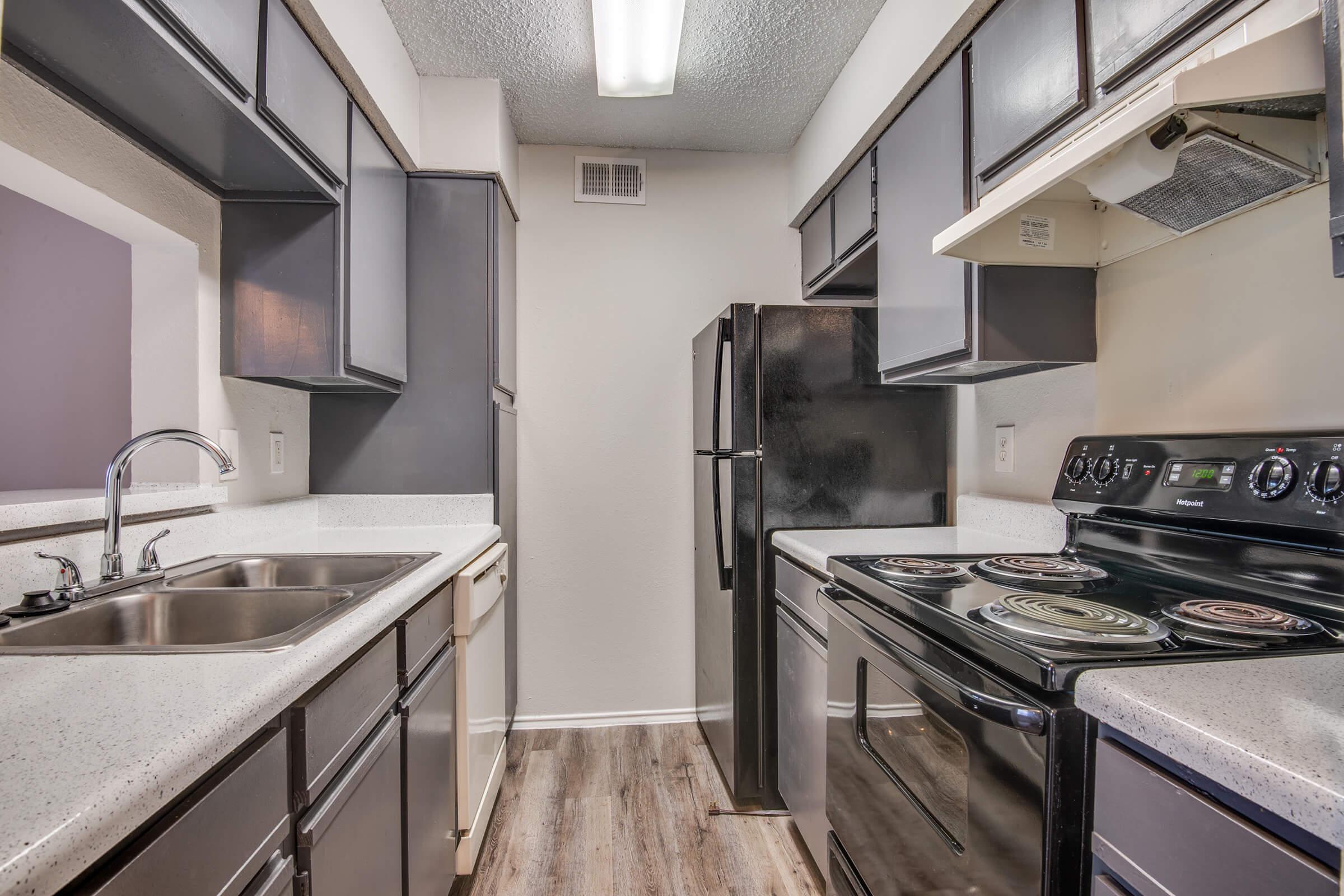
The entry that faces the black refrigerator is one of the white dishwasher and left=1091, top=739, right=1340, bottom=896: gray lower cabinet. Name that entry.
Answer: the white dishwasher

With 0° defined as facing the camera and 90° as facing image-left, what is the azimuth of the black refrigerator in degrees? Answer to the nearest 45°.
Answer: approximately 90°

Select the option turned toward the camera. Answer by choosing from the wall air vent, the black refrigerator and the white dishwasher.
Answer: the wall air vent

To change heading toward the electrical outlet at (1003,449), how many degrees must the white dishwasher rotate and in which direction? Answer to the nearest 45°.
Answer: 0° — it already faces it

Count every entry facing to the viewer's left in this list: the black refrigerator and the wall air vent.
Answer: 1

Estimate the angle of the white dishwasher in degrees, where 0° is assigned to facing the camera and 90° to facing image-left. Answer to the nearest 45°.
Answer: approximately 270°

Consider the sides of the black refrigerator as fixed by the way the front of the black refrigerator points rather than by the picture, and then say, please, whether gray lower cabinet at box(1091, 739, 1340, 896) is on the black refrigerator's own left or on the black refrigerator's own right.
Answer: on the black refrigerator's own left

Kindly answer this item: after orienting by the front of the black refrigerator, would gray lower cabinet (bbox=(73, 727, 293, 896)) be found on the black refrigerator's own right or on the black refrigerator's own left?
on the black refrigerator's own left

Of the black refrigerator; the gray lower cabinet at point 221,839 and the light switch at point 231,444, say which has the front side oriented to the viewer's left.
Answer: the black refrigerator
